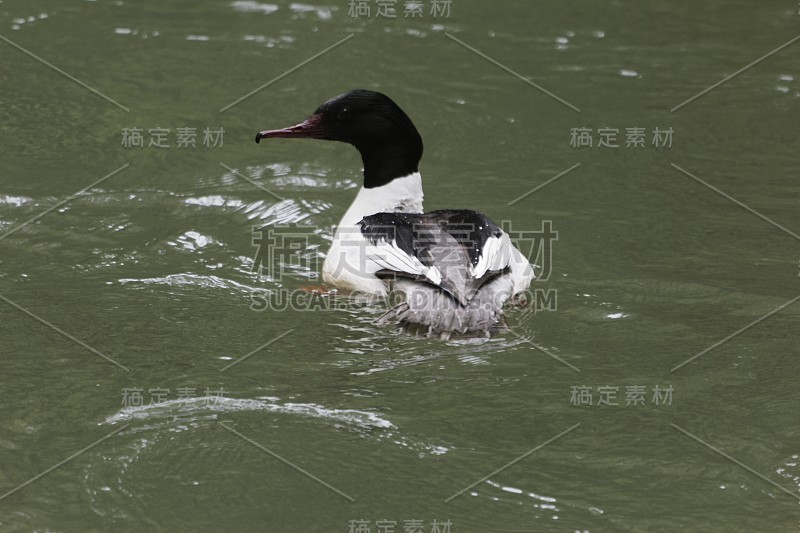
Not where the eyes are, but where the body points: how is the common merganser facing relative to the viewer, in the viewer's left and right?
facing away from the viewer and to the left of the viewer
